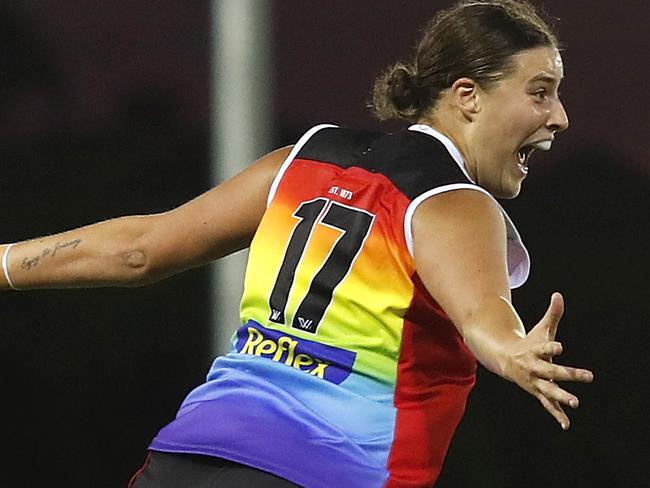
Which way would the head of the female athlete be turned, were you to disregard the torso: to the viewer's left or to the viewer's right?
to the viewer's right

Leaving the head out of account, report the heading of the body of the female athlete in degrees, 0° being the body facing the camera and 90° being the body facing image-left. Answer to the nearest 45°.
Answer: approximately 225°
